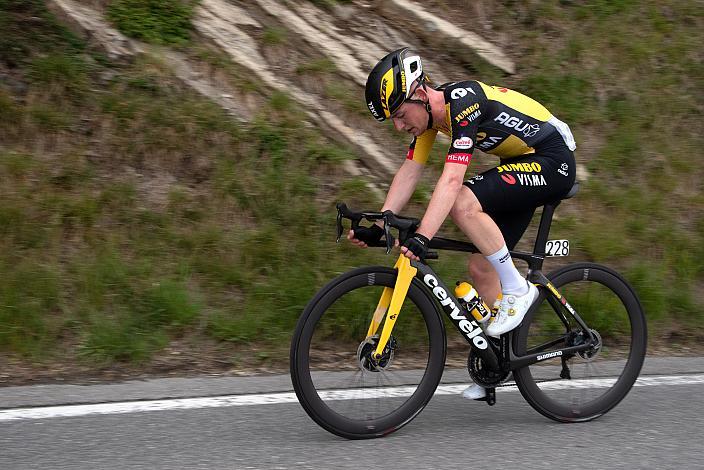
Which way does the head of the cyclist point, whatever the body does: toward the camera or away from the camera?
toward the camera

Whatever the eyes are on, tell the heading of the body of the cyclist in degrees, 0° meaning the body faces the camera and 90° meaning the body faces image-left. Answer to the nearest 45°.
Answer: approximately 45°

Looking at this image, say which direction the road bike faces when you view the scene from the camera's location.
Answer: facing the viewer and to the left of the viewer
